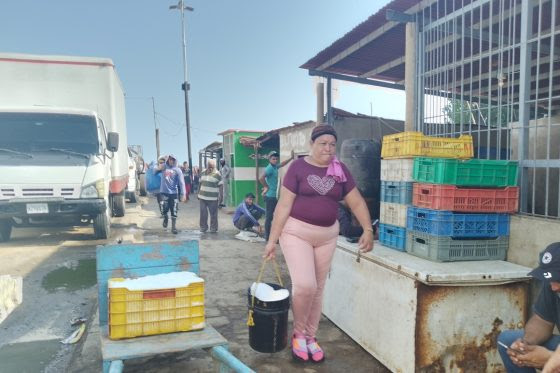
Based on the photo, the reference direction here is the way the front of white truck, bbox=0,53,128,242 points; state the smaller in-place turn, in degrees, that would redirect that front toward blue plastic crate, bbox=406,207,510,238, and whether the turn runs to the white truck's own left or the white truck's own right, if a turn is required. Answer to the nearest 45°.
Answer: approximately 45° to the white truck's own left

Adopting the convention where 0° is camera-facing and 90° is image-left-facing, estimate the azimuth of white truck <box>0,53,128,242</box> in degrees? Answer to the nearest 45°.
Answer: approximately 0°

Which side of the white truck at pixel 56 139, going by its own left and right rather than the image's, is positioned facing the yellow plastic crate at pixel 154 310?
front

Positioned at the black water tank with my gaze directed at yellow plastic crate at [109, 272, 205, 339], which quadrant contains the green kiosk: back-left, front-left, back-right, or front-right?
back-right

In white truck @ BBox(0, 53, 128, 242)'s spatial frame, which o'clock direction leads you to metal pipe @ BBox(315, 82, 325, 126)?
The metal pipe is roughly at 10 o'clock from the white truck.

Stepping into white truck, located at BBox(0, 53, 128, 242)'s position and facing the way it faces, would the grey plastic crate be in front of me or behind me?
in front

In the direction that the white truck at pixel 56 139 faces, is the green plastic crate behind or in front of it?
in front

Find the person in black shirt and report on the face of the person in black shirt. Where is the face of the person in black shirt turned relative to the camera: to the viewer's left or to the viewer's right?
to the viewer's left

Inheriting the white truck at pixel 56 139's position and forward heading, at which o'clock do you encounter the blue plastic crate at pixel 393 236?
The blue plastic crate is roughly at 11 o'clock from the white truck.

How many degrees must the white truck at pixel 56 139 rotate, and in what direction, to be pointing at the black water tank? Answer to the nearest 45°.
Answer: approximately 45° to its left
